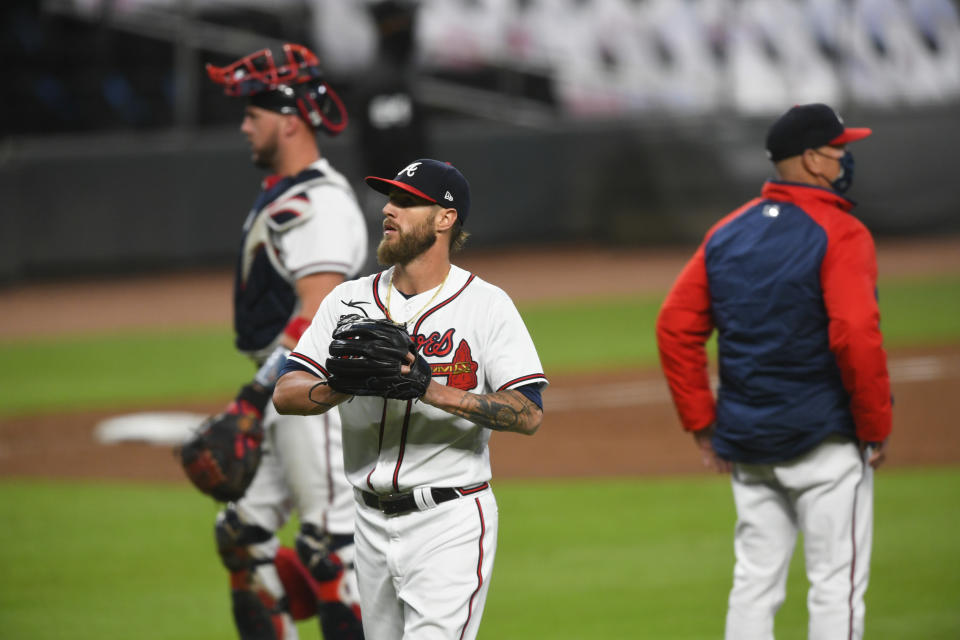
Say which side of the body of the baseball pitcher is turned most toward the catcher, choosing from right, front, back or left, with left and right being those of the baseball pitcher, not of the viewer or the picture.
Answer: back

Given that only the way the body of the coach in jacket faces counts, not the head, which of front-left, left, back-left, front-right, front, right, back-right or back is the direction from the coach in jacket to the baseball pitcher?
back

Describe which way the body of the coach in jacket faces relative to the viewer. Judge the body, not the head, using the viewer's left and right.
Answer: facing away from the viewer and to the right of the viewer

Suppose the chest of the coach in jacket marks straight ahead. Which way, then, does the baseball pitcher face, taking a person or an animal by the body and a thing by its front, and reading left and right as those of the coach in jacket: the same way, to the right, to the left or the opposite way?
the opposite way

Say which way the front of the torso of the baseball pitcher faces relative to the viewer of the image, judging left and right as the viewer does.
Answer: facing the viewer and to the left of the viewer

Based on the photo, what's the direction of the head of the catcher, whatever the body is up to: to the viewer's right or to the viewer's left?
to the viewer's left

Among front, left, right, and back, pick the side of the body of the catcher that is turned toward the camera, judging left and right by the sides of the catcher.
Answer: left

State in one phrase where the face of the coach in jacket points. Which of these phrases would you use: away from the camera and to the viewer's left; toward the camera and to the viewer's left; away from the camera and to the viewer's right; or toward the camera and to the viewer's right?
away from the camera and to the viewer's right

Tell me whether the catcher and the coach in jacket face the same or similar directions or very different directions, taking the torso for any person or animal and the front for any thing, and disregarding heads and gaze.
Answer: very different directions
